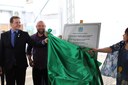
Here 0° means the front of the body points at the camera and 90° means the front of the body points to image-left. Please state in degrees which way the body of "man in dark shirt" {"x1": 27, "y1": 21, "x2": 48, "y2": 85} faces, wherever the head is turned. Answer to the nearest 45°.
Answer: approximately 0°

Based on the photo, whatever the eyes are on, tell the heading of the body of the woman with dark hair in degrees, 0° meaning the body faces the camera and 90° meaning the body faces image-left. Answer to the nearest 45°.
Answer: approximately 45°

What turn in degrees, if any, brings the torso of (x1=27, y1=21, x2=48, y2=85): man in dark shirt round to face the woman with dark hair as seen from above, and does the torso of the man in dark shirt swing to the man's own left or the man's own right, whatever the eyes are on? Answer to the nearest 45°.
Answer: approximately 45° to the man's own left

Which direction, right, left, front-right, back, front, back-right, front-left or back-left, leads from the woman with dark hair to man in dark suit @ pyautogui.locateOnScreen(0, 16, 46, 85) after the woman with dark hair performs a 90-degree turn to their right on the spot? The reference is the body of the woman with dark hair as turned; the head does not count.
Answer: front-left

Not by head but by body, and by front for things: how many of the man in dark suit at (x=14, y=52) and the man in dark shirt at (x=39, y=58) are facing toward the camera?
2

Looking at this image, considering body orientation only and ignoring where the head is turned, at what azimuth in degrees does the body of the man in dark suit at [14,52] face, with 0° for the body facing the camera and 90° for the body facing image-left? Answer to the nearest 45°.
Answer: approximately 0°
